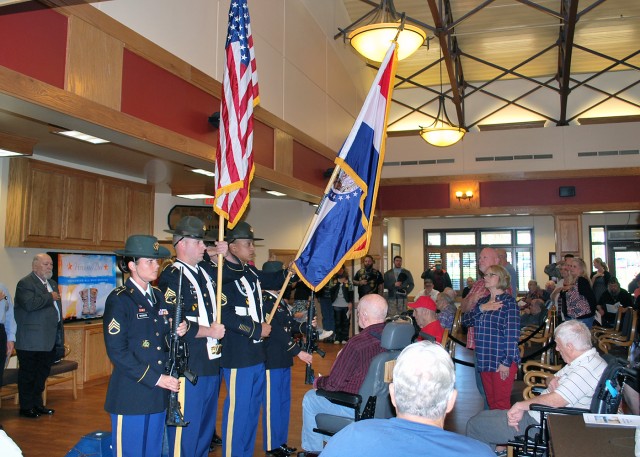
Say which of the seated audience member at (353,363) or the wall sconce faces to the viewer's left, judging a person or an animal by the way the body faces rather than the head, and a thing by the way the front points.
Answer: the seated audience member

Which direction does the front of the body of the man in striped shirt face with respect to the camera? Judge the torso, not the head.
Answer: to the viewer's left

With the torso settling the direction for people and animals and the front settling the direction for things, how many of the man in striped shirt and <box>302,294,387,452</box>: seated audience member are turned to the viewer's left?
2

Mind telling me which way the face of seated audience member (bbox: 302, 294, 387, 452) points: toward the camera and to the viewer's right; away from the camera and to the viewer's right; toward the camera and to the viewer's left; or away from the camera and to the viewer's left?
away from the camera and to the viewer's left

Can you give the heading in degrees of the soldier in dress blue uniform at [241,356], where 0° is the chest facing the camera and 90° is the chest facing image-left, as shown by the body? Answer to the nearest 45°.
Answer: approximately 315°

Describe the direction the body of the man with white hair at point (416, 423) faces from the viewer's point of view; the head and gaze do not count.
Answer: away from the camera

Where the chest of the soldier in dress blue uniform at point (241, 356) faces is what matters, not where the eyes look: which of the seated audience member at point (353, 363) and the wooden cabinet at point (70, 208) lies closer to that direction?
the seated audience member

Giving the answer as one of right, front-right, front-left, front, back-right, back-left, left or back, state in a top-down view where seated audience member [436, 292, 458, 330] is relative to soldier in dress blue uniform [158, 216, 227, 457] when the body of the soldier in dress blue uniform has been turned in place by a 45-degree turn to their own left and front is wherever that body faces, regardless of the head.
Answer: front-left

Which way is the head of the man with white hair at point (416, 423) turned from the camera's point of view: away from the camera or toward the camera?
away from the camera

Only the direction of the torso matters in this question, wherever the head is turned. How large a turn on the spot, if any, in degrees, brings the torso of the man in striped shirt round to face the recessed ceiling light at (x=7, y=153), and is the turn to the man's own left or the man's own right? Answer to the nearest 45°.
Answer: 0° — they already face it
